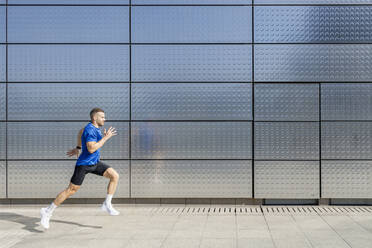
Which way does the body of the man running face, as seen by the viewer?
to the viewer's right

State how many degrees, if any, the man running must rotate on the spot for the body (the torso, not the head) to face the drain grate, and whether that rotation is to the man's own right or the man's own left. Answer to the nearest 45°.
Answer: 0° — they already face it
